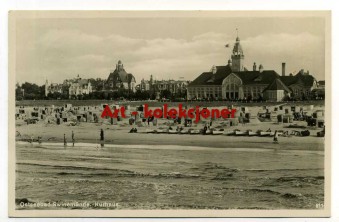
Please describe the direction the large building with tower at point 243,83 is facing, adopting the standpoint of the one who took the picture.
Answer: facing the viewer

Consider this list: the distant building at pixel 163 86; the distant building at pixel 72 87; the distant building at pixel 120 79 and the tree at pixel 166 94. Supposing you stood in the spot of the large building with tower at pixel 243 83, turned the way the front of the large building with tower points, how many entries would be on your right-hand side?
4

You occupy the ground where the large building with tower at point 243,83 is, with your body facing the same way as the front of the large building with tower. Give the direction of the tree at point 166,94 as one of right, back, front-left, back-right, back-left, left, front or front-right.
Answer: right

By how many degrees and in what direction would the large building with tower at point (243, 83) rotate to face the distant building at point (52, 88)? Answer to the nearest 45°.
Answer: approximately 90° to its right
